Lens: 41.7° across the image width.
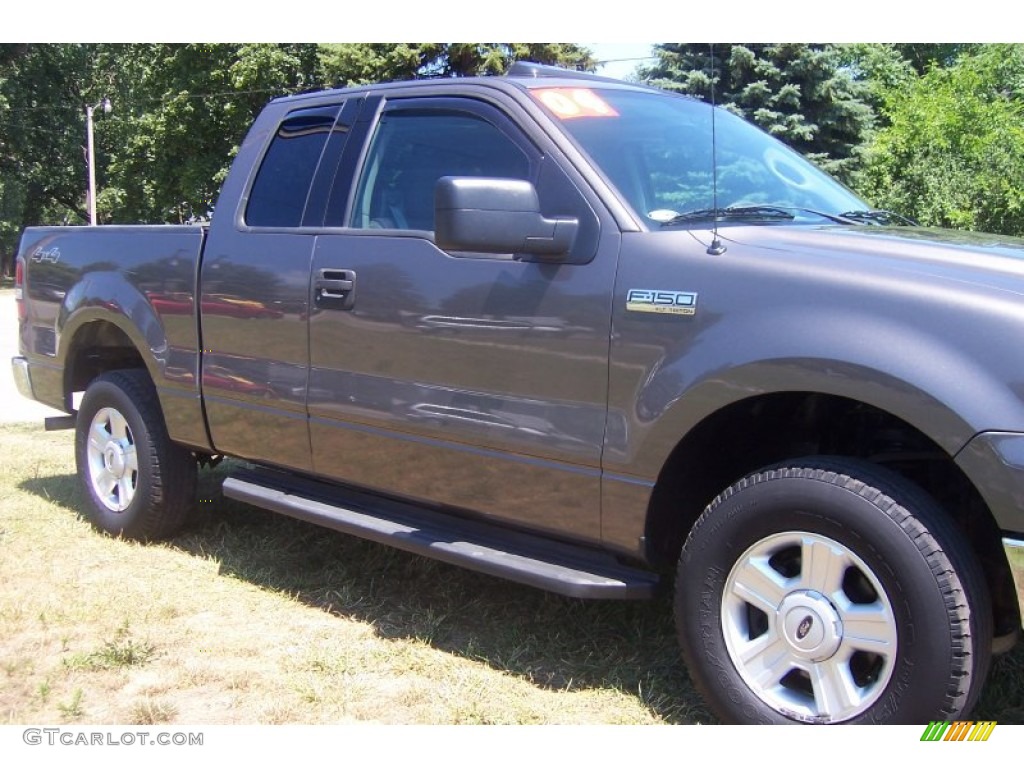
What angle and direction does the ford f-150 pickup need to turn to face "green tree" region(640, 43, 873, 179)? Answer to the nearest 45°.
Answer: approximately 135° to its left

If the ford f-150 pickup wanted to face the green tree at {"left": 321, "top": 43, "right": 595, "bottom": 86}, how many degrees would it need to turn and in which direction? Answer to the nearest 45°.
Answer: approximately 135° to its left

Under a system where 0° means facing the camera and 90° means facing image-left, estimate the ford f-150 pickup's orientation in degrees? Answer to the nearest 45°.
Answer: approximately 315°

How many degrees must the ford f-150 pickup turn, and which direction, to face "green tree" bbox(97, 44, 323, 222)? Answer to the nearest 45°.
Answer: approximately 135° to its left

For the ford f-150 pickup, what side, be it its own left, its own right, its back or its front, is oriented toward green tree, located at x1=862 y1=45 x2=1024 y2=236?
left
